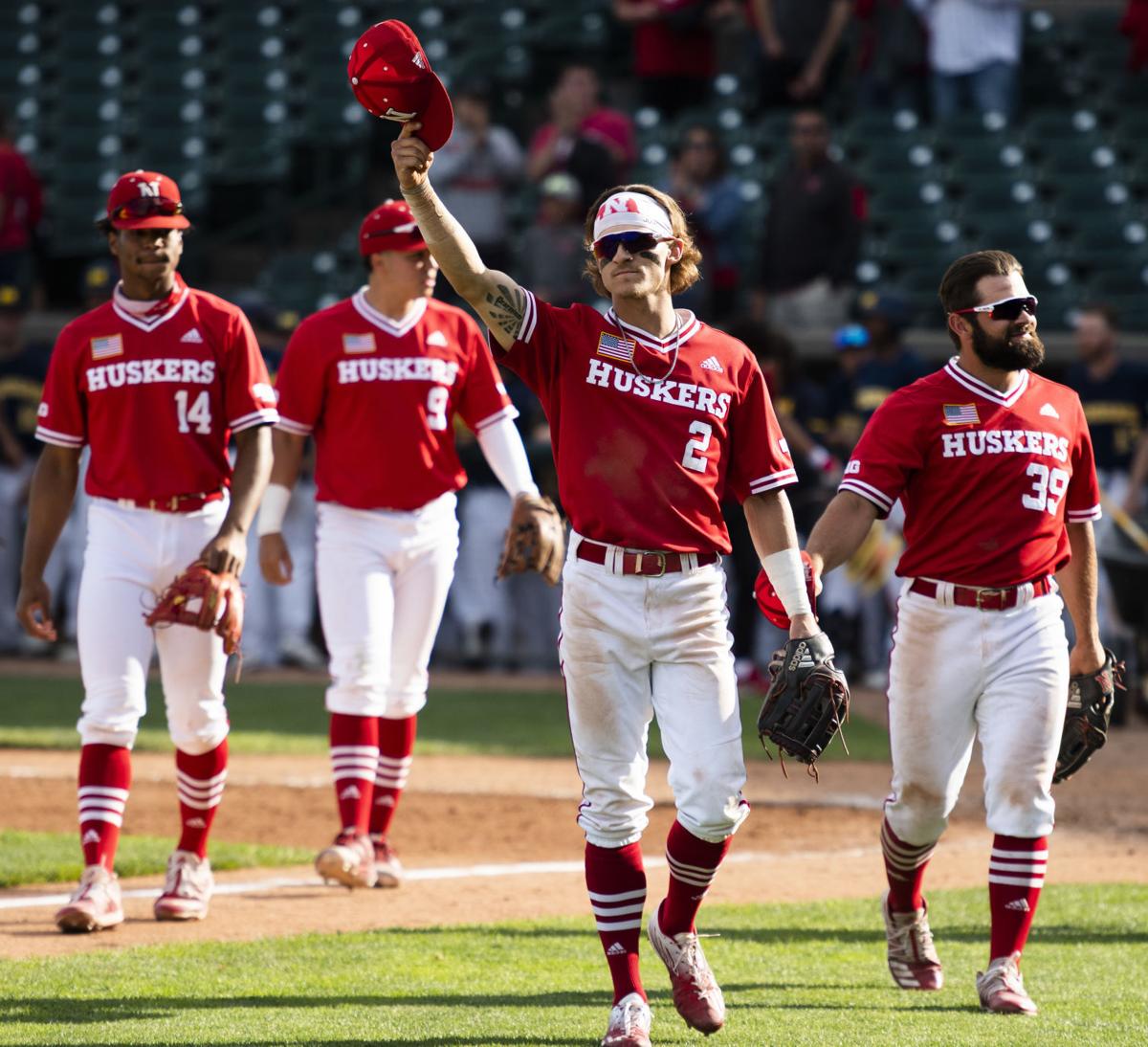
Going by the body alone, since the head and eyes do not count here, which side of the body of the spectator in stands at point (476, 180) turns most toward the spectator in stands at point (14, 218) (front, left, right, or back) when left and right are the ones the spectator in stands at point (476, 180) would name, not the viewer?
right

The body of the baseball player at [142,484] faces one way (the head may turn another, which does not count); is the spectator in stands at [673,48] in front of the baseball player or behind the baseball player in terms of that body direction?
behind

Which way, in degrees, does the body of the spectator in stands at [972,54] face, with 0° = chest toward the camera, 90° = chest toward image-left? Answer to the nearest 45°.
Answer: approximately 0°

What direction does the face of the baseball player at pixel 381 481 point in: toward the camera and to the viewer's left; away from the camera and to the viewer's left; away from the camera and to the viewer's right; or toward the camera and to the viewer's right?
toward the camera and to the viewer's right

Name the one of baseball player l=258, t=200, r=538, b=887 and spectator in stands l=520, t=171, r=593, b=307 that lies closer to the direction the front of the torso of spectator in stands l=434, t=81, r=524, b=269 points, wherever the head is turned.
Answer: the baseball player
